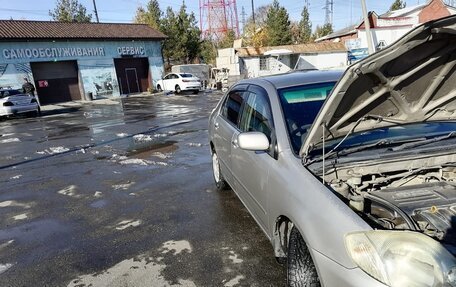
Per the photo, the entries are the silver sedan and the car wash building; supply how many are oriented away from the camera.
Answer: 0

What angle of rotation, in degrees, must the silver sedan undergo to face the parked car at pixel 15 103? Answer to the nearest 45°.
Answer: approximately 180°

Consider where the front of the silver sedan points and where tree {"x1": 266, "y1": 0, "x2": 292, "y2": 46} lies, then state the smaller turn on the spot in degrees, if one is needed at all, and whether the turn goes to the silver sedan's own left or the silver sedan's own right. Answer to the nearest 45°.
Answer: approximately 135° to the silver sedan's own left

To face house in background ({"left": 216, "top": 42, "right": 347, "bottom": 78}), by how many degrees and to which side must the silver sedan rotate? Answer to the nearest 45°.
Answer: approximately 135° to its left

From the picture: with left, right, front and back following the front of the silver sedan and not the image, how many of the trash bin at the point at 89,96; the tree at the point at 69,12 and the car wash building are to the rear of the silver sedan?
3

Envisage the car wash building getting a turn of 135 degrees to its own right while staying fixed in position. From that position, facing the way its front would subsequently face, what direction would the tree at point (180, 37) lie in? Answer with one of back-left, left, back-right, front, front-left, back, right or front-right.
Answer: back-right

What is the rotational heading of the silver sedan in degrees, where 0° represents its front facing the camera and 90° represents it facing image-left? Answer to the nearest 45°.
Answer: approximately 315°

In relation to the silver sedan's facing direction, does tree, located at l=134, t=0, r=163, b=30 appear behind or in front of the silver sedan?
behind

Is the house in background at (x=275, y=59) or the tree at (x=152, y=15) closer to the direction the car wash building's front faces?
the house in background

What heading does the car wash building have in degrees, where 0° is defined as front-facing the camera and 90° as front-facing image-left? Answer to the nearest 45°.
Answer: approximately 315°

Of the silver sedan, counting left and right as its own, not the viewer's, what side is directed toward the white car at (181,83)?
back
